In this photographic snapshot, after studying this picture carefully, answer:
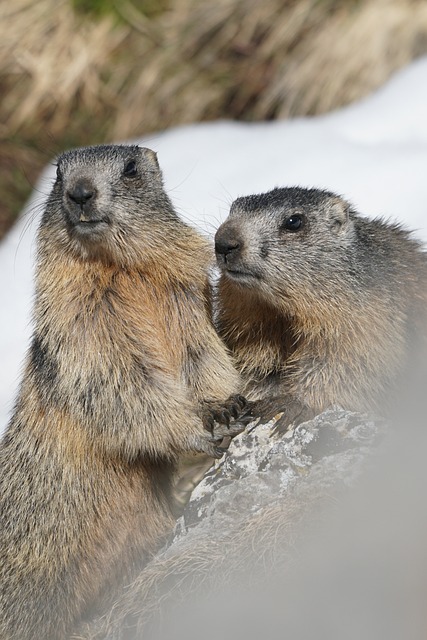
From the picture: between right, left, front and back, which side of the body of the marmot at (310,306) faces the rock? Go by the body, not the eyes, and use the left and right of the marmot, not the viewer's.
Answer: front

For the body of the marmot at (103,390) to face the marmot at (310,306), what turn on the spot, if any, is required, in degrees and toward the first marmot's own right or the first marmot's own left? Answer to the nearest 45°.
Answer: approximately 45° to the first marmot's own left

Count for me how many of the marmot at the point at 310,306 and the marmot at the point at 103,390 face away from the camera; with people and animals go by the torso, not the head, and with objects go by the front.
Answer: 0
